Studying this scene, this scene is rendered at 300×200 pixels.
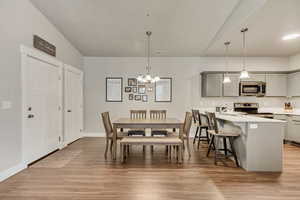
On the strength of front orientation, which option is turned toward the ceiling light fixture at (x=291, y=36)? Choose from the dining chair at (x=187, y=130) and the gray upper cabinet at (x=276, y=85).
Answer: the gray upper cabinet

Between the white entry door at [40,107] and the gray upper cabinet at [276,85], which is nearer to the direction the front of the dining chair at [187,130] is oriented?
the white entry door

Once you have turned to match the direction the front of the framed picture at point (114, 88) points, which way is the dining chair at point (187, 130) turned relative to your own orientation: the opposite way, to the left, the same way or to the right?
to the right

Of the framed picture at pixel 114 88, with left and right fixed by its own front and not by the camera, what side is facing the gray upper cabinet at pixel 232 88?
left

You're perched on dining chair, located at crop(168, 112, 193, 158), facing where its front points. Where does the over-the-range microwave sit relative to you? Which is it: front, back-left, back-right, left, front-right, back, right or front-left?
back-right

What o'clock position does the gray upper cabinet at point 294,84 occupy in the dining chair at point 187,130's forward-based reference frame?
The gray upper cabinet is roughly at 5 o'clock from the dining chair.

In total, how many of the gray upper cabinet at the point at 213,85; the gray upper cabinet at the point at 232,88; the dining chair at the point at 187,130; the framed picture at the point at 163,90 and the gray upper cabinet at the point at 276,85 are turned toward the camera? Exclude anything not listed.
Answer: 4

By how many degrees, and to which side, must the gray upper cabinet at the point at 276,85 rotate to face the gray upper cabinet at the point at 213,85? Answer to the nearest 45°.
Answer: approximately 45° to its right

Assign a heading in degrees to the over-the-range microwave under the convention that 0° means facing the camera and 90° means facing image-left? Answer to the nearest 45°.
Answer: approximately 0°

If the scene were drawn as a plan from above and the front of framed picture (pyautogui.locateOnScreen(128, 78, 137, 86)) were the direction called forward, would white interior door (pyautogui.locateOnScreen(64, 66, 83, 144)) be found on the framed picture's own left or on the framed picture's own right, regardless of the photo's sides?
on the framed picture's own right

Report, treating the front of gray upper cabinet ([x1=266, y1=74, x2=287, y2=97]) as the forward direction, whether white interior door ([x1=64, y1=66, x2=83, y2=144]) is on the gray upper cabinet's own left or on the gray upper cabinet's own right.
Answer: on the gray upper cabinet's own right

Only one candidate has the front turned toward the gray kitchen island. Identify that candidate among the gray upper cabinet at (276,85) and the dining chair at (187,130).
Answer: the gray upper cabinet
